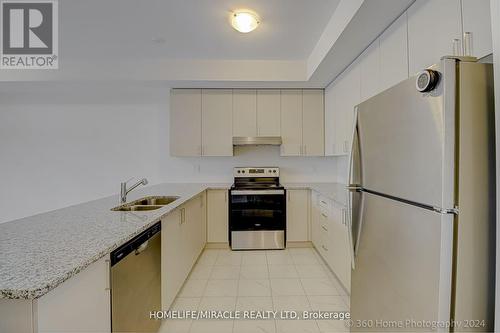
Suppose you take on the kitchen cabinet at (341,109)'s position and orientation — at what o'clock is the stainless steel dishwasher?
The stainless steel dishwasher is roughly at 10 o'clock from the kitchen cabinet.

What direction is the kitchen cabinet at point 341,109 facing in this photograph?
to the viewer's left

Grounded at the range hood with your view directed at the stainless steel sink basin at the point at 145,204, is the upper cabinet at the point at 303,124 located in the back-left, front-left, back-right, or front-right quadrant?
back-left

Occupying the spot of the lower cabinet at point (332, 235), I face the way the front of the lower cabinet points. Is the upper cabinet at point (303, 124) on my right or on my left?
on my right

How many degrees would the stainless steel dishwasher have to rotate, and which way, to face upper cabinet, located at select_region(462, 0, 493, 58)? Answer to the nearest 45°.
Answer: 0° — it already faces it

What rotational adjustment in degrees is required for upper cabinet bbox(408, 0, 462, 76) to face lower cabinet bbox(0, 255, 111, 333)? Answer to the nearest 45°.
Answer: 0° — it already faces it

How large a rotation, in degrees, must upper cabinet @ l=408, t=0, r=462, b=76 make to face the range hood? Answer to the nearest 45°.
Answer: approximately 90° to its right

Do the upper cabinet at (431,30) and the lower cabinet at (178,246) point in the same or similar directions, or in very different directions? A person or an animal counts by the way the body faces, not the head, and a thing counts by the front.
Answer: very different directions

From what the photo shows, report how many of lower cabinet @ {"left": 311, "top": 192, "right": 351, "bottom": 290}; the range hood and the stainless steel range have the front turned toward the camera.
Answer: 2

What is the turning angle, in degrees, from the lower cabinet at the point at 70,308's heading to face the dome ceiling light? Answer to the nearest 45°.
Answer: approximately 90° to its left

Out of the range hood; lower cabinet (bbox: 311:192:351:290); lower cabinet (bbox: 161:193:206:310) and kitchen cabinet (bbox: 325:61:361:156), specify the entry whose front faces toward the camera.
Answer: the range hood

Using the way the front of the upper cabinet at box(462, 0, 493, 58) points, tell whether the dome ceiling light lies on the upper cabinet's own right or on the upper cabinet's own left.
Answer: on the upper cabinet's own right

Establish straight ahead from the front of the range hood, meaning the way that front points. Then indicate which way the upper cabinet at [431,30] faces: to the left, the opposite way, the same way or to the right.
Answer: to the right

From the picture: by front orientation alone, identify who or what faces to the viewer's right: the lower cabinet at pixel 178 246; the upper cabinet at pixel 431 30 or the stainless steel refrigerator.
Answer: the lower cabinet

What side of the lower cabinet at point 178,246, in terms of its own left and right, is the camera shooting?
right

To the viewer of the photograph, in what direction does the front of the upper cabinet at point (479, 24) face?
facing the viewer and to the left of the viewer

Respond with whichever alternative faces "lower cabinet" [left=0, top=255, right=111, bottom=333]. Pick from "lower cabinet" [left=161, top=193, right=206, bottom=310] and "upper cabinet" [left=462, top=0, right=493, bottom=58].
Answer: the upper cabinet
